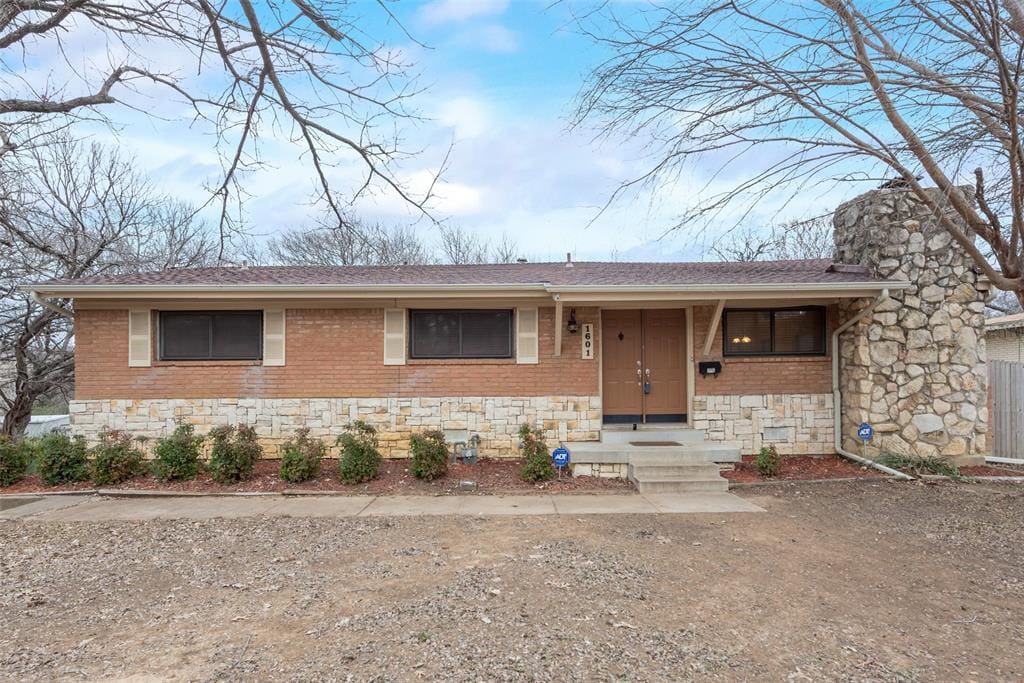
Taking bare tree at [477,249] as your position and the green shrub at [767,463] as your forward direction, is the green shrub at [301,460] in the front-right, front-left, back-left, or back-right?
front-right

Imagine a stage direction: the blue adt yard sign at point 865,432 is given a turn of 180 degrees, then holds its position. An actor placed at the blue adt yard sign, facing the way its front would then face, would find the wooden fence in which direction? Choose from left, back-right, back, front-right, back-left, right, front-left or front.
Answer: front-right

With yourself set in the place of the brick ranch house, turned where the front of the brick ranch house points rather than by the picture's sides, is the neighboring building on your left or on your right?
on your left

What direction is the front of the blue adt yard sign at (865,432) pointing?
toward the camera

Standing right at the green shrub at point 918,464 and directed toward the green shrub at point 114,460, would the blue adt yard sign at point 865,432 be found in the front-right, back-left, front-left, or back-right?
front-right

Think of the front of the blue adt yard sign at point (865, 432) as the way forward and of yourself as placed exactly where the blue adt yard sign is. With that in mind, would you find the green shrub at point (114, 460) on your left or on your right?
on your right

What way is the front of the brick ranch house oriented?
toward the camera
